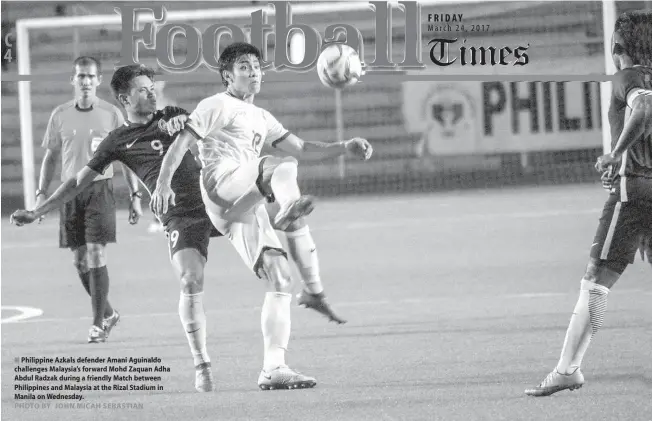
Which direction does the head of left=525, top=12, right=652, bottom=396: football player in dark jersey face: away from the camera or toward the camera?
away from the camera

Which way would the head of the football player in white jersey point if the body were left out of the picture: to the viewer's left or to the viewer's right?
to the viewer's right

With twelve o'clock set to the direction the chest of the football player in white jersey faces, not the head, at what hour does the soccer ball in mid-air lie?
The soccer ball in mid-air is roughly at 9 o'clock from the football player in white jersey.

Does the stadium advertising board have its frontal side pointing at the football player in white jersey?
yes

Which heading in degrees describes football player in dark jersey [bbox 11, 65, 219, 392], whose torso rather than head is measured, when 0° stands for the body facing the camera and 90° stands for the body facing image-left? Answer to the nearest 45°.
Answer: approximately 315°

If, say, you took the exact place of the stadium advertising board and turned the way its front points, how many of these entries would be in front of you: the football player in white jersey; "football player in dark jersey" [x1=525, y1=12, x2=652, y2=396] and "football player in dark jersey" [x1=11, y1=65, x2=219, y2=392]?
3

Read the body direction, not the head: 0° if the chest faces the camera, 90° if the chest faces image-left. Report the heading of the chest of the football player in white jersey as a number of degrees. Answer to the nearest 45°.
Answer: approximately 315°

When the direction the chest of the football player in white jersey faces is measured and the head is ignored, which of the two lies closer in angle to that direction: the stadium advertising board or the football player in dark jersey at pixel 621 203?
the football player in dark jersey

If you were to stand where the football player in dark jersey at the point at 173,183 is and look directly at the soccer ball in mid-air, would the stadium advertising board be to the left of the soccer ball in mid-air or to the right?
left
